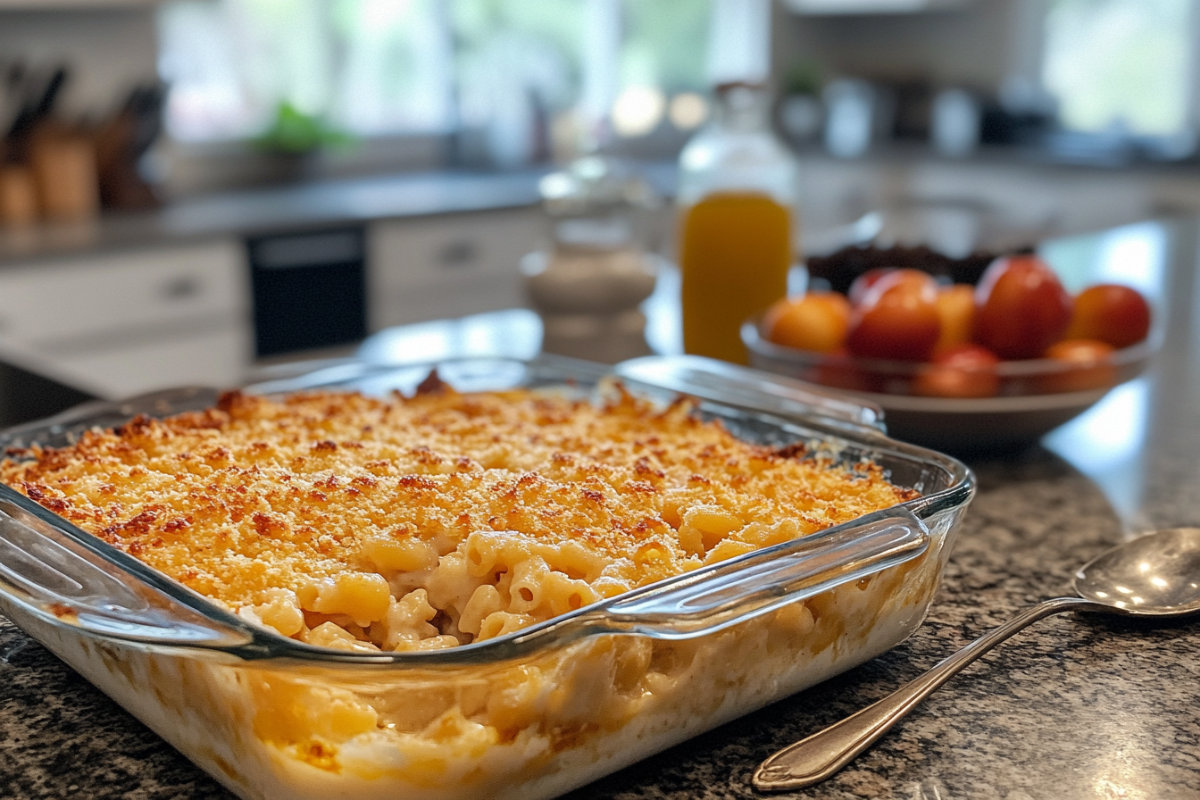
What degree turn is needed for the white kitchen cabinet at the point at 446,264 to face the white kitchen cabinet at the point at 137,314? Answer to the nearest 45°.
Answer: approximately 90° to its right

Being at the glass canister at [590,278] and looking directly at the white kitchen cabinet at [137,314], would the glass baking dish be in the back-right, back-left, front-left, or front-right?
back-left

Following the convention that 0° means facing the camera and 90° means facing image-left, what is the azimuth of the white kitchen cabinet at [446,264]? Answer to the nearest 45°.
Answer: approximately 315°

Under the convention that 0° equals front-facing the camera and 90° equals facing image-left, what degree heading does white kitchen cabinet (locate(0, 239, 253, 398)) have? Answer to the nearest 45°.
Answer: approximately 315°

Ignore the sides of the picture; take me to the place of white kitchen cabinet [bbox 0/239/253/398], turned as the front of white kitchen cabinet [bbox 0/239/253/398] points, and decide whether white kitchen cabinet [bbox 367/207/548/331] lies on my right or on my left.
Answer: on my left

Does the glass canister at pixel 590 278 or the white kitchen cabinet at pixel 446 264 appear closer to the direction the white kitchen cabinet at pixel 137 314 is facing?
the glass canister

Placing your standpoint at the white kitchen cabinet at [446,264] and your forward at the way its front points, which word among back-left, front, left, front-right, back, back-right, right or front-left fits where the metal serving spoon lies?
front-right
